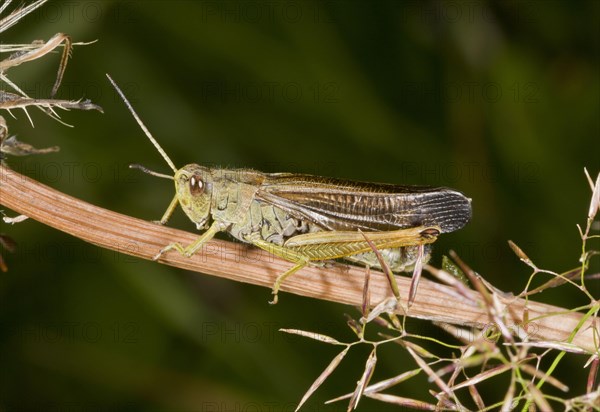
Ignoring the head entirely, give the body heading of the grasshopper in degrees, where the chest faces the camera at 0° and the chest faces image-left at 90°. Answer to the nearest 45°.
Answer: approximately 90°
